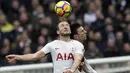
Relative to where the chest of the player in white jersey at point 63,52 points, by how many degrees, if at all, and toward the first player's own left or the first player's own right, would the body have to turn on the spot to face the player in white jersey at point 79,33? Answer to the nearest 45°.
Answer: approximately 135° to the first player's own left

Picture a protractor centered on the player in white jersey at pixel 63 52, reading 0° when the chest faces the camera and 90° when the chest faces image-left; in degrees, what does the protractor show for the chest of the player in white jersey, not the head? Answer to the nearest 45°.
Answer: approximately 0°

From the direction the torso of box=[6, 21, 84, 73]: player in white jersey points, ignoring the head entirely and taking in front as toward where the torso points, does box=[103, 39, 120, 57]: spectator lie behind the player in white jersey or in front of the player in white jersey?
behind
